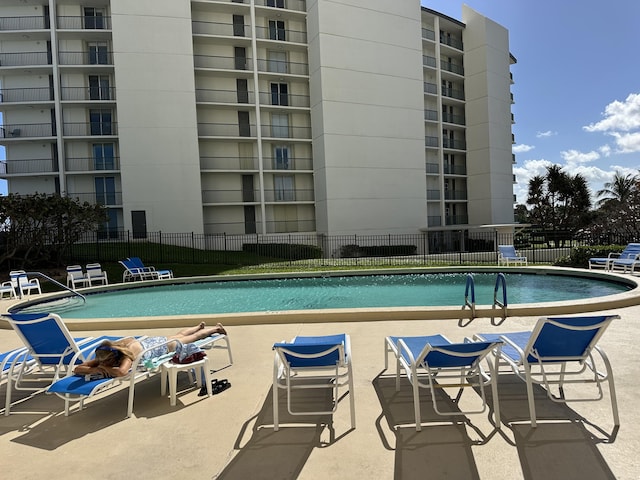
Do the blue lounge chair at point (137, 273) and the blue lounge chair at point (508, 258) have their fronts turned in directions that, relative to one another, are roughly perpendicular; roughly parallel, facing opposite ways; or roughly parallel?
roughly perpendicular

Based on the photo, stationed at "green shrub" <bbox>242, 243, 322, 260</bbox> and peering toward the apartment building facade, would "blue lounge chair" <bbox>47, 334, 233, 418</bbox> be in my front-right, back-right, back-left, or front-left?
back-left

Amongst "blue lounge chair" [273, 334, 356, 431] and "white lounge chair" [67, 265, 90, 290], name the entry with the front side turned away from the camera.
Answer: the blue lounge chair

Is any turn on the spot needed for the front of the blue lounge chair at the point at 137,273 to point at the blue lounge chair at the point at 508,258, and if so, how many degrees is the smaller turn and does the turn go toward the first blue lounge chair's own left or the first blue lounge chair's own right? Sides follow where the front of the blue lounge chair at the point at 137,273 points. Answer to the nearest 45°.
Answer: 0° — it already faces it

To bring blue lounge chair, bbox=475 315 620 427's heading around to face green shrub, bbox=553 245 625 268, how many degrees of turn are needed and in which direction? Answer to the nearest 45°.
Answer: approximately 45° to its right

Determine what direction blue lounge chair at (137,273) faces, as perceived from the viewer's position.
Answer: facing to the right of the viewer

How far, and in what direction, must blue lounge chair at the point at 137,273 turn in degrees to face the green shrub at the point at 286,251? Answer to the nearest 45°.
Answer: approximately 45° to its left

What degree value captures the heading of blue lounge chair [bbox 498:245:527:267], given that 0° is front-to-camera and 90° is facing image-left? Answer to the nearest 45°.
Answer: approximately 315°

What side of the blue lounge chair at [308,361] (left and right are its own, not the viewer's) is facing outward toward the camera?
back

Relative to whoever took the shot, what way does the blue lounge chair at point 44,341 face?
facing away from the viewer and to the right of the viewer
